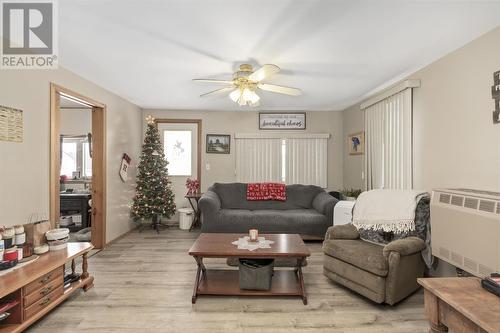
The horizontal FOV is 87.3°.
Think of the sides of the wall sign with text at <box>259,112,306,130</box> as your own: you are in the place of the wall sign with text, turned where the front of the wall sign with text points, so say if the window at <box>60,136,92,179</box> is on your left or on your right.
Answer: on your right

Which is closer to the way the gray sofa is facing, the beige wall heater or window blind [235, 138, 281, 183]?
the beige wall heater

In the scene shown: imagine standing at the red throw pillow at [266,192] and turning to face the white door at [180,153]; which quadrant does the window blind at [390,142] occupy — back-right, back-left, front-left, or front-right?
back-left

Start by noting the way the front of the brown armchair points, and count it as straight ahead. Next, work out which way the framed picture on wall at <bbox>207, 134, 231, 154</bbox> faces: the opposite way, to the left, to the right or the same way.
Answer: to the left

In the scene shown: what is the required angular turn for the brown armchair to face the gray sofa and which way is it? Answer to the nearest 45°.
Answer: approximately 90° to its right

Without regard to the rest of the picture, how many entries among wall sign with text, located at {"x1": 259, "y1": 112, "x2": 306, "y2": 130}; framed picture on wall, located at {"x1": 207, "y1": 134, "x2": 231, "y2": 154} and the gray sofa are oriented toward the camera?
3

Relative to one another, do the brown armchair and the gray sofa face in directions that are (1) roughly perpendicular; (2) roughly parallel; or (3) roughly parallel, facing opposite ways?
roughly perpendicular
